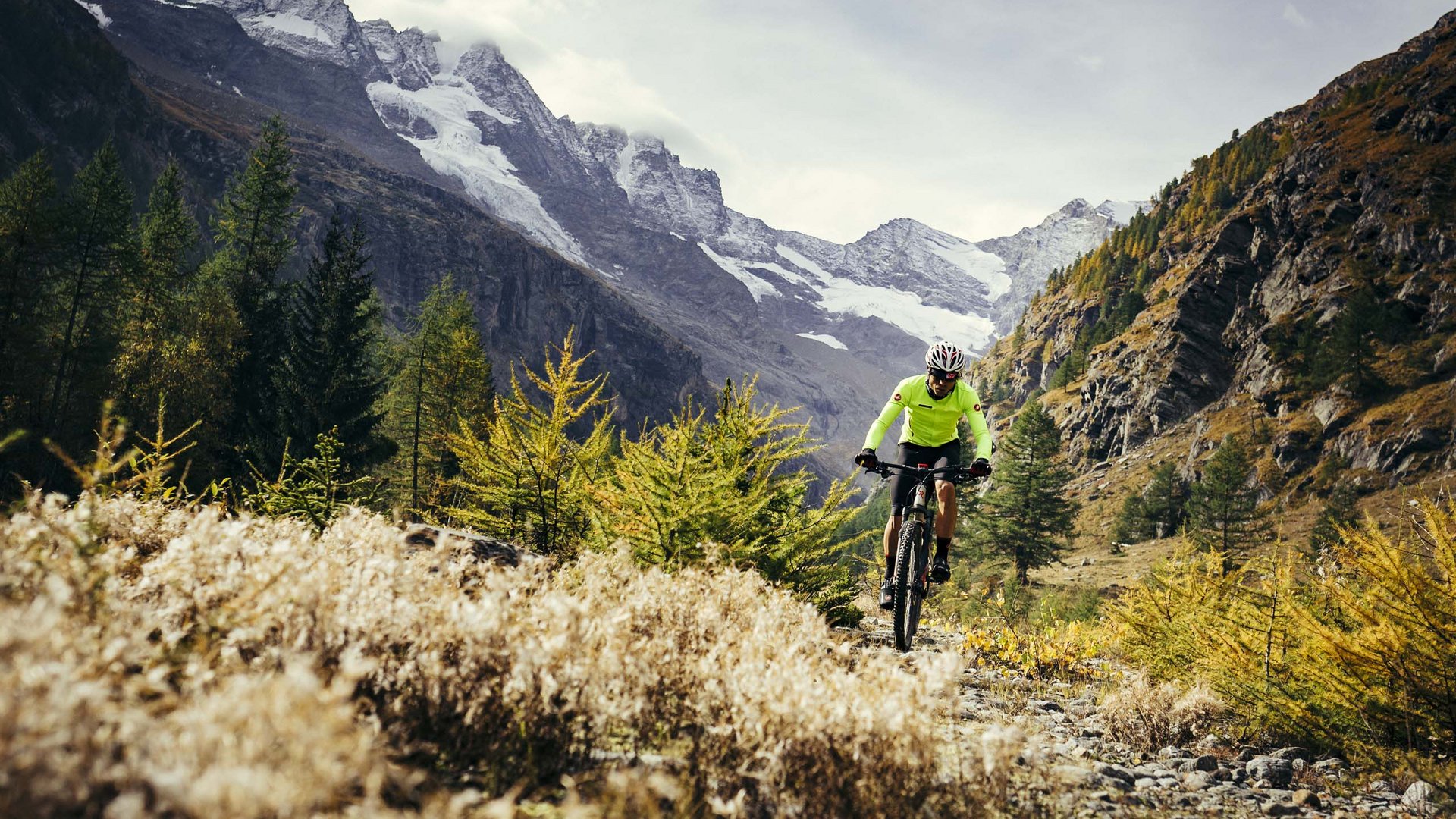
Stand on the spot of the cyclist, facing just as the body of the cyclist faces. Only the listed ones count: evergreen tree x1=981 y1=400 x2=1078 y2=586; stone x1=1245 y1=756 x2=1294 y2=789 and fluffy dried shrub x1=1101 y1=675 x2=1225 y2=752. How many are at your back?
1

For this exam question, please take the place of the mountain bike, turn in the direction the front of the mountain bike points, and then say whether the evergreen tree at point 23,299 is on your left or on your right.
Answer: on your right

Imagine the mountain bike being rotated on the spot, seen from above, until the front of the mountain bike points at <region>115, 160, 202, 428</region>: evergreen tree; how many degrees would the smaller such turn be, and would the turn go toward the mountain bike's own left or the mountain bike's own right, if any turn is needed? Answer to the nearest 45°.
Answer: approximately 135° to the mountain bike's own right

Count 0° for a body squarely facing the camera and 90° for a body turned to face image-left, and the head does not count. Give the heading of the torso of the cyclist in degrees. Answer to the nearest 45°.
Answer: approximately 0°

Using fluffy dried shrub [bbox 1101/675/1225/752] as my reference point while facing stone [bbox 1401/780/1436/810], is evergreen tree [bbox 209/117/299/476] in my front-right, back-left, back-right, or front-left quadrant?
back-right

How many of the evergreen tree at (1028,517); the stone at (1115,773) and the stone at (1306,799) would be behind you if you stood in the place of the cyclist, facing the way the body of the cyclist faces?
1

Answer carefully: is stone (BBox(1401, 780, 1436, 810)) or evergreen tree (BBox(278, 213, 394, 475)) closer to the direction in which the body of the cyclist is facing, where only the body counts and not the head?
the stone

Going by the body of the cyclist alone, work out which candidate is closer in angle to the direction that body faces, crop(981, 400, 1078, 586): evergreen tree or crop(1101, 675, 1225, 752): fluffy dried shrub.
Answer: the fluffy dried shrub

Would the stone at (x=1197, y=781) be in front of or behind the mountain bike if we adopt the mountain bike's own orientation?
in front

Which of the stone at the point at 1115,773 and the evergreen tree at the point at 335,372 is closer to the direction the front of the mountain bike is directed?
the stone

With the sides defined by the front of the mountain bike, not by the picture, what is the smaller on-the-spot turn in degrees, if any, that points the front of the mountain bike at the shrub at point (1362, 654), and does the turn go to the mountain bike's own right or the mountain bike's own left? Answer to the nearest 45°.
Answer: approximately 45° to the mountain bike's own left

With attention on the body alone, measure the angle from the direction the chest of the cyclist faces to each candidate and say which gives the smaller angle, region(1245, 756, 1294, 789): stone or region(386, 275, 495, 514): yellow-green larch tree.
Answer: the stone
